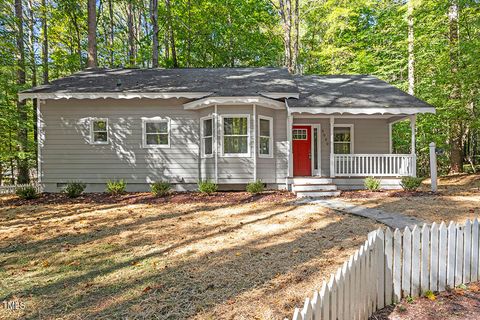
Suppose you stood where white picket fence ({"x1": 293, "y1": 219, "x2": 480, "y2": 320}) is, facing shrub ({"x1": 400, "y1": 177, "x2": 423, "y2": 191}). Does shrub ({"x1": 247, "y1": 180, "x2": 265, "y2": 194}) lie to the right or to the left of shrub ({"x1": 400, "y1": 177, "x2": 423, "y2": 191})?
left

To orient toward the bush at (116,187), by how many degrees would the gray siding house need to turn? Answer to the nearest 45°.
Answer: approximately 90° to its right

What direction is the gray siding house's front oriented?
toward the camera

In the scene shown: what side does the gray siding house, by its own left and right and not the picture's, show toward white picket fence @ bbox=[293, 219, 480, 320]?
front

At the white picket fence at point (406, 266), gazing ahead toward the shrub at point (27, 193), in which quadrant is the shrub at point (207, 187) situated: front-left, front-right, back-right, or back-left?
front-right

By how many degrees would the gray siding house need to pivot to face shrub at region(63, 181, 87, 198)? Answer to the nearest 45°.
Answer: approximately 90° to its right

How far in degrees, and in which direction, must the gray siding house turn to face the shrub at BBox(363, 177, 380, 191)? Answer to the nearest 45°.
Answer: approximately 90° to its left

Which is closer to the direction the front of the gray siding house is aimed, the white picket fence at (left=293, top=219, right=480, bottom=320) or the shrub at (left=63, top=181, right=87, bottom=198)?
the white picket fence
